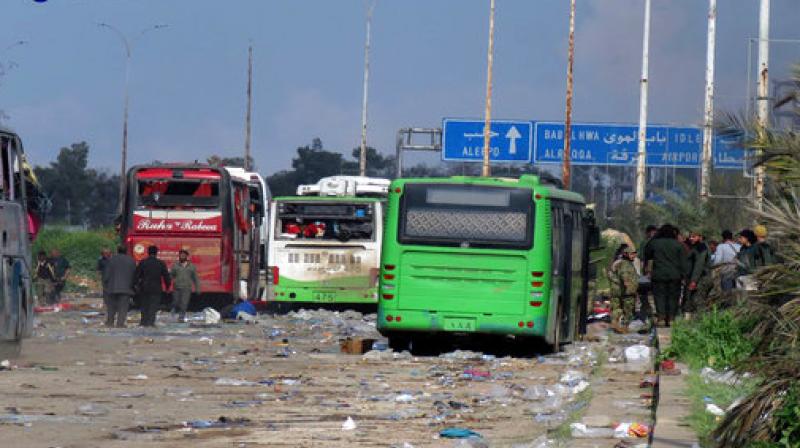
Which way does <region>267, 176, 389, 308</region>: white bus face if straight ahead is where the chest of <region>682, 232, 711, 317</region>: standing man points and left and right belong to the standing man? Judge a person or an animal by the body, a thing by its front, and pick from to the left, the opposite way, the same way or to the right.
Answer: to the right

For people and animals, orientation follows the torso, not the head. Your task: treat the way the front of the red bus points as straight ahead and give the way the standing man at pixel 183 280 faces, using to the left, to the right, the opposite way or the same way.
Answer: the opposite way

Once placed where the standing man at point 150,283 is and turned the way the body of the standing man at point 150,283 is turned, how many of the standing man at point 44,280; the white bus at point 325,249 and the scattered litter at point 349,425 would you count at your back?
1

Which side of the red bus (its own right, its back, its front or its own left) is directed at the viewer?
back

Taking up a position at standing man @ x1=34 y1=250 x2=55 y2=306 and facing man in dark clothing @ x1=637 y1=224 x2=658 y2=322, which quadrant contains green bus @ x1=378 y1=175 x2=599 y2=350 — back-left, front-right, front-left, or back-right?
front-right

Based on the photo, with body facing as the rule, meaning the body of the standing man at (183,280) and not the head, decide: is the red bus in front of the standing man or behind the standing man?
behind

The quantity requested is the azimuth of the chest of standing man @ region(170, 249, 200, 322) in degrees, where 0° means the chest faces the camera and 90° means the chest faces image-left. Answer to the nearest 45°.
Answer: approximately 0°

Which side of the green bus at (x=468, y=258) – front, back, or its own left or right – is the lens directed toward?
back

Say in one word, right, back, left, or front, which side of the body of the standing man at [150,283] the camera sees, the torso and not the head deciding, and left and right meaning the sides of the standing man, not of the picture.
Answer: back

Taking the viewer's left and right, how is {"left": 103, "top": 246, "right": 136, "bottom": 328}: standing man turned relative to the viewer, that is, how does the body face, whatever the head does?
facing away from the viewer

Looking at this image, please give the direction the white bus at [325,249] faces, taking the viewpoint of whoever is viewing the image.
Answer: facing away from the viewer

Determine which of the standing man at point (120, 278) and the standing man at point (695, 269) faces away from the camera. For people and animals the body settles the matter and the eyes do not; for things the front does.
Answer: the standing man at point (120, 278)
